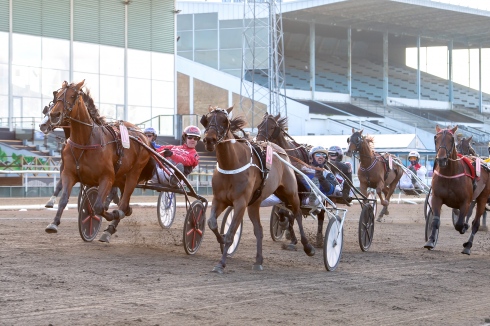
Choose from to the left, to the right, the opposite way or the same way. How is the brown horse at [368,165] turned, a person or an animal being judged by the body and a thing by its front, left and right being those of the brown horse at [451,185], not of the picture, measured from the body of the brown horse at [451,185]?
the same way

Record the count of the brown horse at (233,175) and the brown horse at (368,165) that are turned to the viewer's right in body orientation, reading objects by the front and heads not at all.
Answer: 0

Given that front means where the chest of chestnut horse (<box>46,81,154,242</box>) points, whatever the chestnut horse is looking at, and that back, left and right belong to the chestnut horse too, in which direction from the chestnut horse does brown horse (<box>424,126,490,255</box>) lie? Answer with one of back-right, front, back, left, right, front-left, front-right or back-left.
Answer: back-left

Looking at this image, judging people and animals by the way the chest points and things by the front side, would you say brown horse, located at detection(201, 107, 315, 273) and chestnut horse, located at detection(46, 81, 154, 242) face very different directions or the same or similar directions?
same or similar directions

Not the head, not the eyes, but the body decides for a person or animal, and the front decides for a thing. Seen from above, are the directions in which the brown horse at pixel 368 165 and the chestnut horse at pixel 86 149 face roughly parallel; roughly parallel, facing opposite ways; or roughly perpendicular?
roughly parallel

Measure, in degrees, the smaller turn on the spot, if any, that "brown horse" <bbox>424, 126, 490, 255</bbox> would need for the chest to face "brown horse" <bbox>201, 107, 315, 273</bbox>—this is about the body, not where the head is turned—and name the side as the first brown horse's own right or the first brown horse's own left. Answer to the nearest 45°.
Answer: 0° — it already faces it

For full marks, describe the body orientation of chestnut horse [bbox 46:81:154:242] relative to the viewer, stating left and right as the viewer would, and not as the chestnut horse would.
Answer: facing the viewer and to the left of the viewer

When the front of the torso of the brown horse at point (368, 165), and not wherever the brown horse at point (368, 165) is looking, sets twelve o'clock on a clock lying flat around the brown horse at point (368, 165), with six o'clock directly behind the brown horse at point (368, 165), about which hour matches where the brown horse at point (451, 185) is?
the brown horse at point (451, 185) is roughly at 10 o'clock from the brown horse at point (368, 165).

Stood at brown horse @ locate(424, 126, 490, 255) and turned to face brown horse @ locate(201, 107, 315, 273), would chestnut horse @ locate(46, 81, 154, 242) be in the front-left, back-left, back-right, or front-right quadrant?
front-right

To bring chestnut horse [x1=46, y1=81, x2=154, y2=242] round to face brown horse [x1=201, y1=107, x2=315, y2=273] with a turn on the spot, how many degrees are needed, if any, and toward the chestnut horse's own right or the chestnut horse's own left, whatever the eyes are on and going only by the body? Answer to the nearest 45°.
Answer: approximately 90° to the chestnut horse's own left

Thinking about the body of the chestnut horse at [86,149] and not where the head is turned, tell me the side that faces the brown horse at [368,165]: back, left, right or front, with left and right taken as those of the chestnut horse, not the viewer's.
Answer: back

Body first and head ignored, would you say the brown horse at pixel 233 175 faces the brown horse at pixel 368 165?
no

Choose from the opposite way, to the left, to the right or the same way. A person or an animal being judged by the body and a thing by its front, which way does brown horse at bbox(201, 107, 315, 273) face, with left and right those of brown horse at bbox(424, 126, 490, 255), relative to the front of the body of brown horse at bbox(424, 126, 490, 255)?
the same way

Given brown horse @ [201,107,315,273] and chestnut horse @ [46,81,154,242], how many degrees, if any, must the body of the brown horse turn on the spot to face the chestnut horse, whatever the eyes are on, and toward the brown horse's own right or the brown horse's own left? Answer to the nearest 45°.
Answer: approximately 90° to the brown horse's own right
